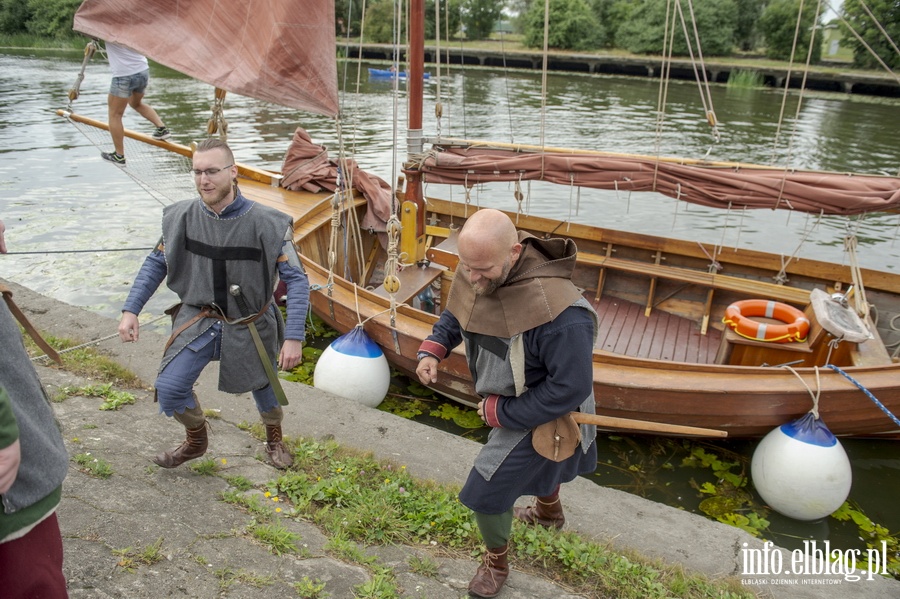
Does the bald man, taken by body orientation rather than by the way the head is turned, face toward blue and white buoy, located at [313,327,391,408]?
no

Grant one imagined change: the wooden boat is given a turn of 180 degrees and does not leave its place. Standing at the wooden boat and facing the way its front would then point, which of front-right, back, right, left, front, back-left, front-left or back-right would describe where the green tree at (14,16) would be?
back

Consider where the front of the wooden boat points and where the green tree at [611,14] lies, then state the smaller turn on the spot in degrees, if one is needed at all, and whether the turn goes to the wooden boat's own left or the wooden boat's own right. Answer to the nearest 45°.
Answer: approximately 45° to the wooden boat's own right

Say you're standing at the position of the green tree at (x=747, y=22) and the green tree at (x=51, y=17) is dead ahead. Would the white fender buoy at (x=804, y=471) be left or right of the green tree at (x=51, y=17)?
left

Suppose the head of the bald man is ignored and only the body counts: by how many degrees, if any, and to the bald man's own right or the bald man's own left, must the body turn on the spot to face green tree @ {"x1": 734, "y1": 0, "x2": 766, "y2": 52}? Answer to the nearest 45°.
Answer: approximately 135° to the bald man's own right

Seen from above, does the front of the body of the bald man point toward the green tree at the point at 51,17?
no

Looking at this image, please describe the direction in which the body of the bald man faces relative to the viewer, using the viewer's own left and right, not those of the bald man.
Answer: facing the viewer and to the left of the viewer

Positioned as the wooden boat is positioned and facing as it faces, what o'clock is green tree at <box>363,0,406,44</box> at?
The green tree is roughly at 1 o'clock from the wooden boat.

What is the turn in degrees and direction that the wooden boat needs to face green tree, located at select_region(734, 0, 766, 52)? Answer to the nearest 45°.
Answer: approximately 45° to its right

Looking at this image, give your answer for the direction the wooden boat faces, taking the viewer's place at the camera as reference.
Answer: facing away from the viewer and to the left of the viewer

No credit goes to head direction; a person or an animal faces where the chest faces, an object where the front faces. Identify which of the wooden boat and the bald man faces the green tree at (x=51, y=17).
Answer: the wooden boat

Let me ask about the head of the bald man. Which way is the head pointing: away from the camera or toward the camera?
toward the camera

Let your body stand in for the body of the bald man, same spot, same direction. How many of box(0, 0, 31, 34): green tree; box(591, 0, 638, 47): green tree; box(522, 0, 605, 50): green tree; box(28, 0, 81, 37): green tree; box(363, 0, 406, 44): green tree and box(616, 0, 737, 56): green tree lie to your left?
0

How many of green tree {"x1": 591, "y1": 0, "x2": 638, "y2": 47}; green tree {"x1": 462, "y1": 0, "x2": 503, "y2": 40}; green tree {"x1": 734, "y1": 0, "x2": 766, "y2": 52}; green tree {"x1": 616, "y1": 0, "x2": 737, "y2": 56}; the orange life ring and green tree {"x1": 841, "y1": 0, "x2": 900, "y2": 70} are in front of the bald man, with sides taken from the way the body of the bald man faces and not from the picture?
0

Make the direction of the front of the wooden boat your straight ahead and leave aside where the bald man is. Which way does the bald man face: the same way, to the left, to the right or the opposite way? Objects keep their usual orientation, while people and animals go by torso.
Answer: to the left

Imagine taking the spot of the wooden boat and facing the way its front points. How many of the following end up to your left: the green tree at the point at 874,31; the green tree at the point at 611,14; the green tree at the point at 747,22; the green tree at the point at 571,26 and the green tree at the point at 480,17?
0

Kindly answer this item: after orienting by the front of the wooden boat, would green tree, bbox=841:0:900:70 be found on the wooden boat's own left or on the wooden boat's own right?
on the wooden boat's own right

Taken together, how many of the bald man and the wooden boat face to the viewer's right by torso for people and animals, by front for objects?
0

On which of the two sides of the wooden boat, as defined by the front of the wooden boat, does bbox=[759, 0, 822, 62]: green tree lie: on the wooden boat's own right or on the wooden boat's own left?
on the wooden boat's own right
